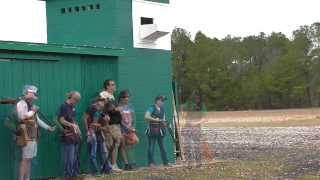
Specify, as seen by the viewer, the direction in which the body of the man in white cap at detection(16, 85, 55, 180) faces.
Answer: to the viewer's right

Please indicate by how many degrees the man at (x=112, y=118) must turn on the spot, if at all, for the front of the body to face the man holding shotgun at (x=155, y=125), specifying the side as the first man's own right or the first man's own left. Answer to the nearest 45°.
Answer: approximately 45° to the first man's own left

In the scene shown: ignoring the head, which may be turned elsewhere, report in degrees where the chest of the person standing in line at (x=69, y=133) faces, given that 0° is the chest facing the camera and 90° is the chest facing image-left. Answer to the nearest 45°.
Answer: approximately 315°

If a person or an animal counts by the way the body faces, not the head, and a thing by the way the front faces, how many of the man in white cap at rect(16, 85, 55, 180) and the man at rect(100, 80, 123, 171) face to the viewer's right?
2

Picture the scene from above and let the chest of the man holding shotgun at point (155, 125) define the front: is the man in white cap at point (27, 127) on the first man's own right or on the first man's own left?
on the first man's own right
